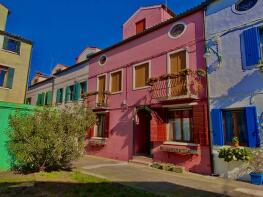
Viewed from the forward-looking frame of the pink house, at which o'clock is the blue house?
The blue house is roughly at 9 o'clock from the pink house.

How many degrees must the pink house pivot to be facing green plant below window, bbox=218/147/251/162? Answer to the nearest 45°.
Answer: approximately 90° to its left

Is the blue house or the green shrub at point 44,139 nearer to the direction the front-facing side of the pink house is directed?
the green shrub

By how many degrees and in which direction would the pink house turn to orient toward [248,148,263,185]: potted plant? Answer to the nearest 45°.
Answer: approximately 90° to its left

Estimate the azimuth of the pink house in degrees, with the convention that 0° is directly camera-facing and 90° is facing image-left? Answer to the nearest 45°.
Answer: approximately 45°
